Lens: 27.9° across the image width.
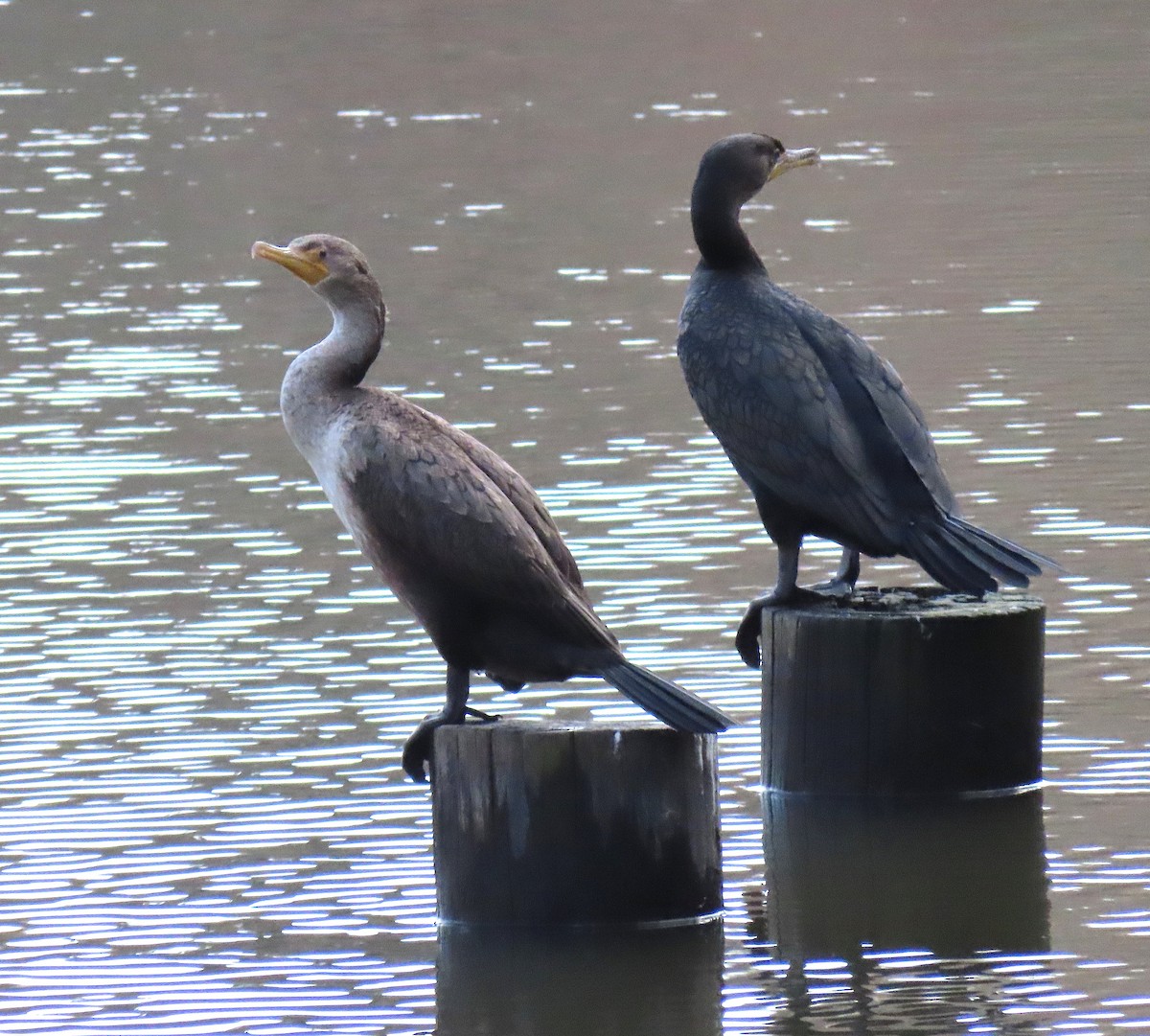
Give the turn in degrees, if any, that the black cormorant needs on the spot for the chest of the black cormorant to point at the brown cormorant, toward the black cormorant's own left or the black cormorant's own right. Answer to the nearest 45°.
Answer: approximately 90° to the black cormorant's own left

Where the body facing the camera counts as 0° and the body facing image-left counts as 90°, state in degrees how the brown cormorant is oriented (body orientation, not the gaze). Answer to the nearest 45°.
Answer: approximately 90°

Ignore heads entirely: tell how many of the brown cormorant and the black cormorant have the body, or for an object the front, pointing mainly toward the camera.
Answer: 0

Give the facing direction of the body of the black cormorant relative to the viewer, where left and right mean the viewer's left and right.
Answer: facing away from the viewer and to the left of the viewer

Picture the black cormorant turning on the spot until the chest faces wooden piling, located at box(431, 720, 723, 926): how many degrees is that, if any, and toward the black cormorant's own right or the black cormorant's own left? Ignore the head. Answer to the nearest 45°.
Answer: approximately 90° to the black cormorant's own left
